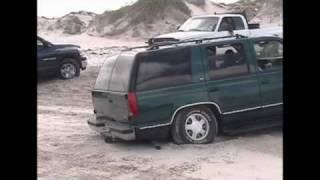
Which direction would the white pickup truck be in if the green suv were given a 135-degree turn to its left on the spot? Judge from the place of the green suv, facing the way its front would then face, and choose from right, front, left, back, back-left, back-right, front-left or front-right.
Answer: right

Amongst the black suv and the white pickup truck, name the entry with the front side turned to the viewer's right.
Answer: the black suv

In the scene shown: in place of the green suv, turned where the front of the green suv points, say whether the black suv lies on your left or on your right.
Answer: on your left

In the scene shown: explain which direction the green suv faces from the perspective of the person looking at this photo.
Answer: facing away from the viewer and to the right of the viewer

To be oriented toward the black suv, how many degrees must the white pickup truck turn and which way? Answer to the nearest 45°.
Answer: approximately 45° to its right

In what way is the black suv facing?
to the viewer's right

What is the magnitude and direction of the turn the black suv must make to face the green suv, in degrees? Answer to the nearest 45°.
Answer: approximately 90° to its right

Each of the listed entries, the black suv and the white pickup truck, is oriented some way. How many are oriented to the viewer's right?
1
